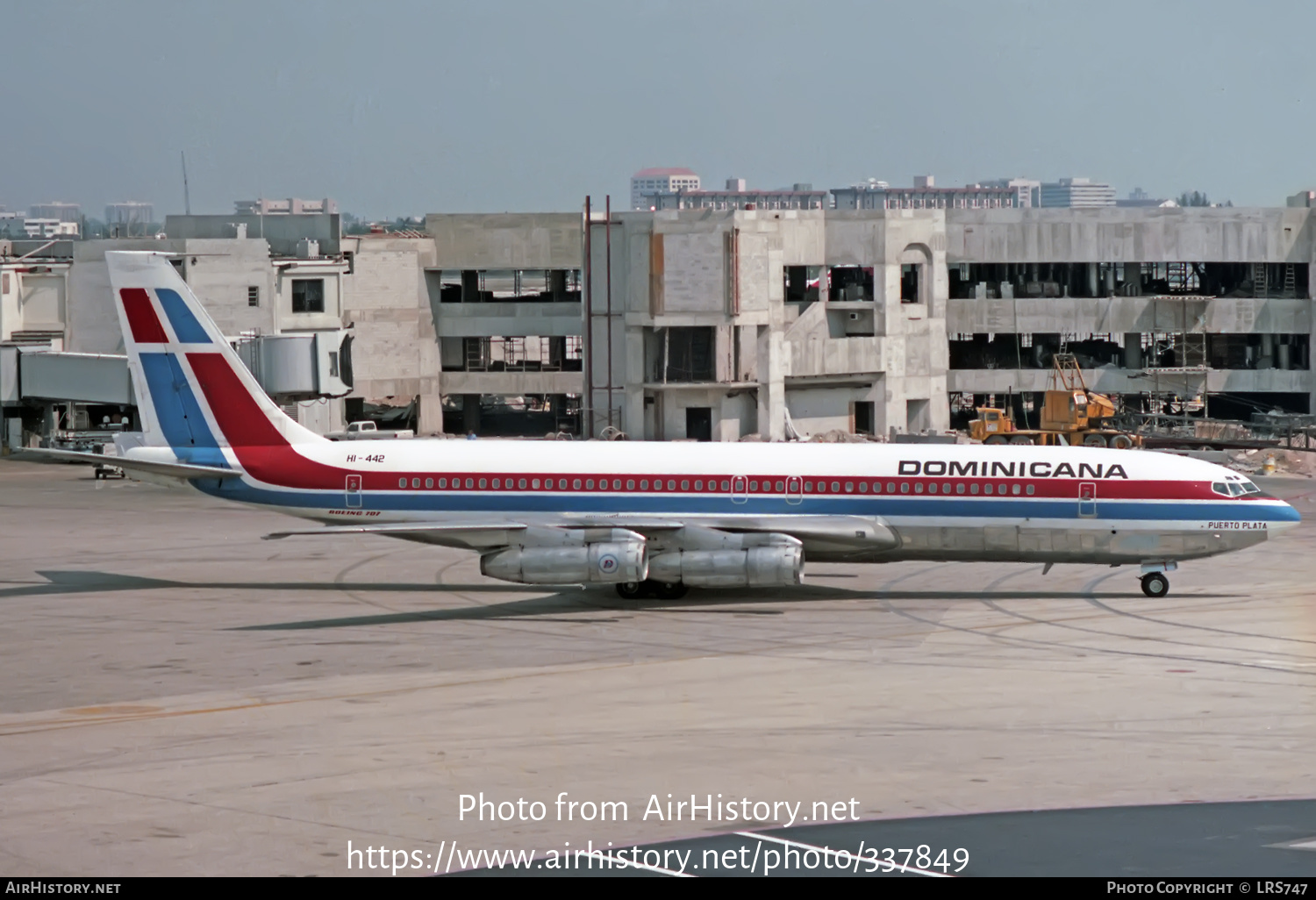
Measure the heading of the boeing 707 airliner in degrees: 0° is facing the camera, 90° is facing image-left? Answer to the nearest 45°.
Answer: approximately 270°
